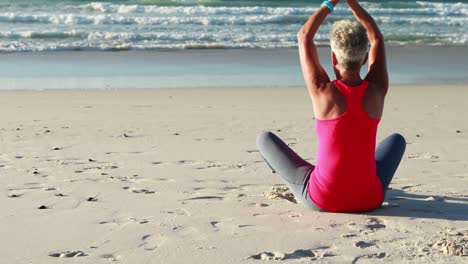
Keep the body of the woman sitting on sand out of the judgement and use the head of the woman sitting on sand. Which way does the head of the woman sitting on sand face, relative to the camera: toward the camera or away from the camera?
away from the camera

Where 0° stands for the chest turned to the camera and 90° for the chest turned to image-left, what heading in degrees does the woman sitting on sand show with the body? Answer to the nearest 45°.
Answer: approximately 180°
